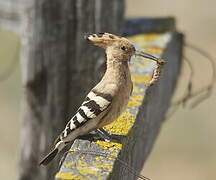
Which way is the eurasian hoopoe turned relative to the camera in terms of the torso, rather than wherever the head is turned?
to the viewer's right
